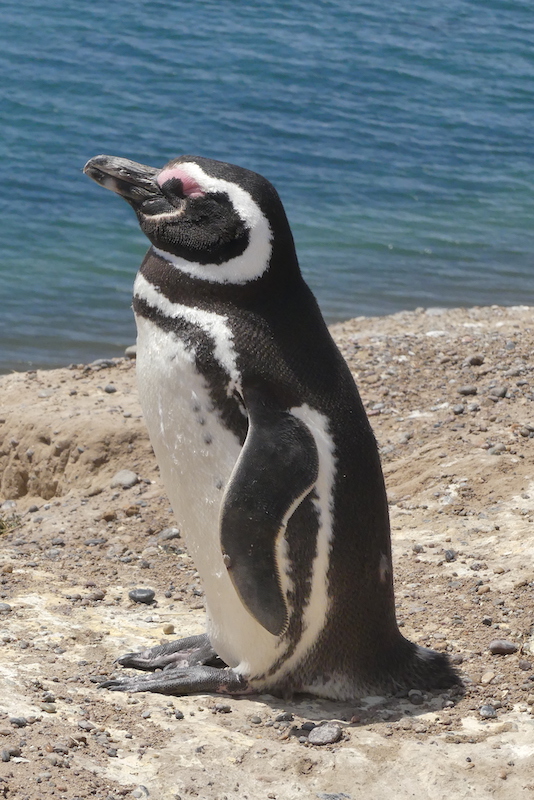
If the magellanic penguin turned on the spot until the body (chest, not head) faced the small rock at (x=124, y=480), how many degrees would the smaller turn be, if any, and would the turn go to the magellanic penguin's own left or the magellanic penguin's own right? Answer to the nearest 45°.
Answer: approximately 90° to the magellanic penguin's own right

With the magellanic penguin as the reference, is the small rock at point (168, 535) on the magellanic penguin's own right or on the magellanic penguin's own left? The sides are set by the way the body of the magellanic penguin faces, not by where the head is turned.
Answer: on the magellanic penguin's own right

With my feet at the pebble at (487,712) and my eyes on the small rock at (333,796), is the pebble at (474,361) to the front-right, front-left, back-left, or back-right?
back-right

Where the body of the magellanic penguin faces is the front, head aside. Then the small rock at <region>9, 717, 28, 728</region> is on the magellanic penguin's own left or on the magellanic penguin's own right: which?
on the magellanic penguin's own left

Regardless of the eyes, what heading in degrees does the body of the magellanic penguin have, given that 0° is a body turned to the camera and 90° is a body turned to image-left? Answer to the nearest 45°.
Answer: approximately 90°
